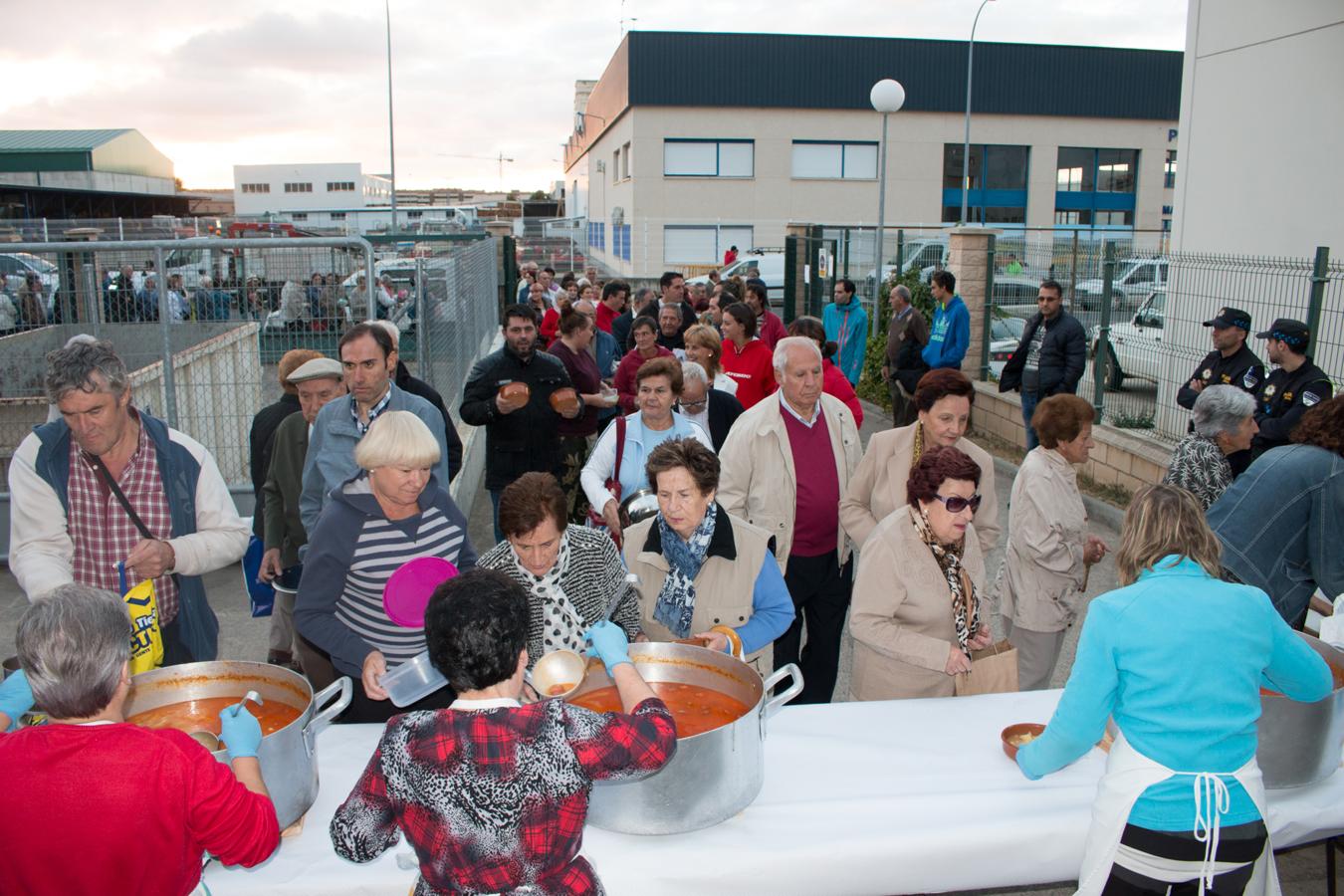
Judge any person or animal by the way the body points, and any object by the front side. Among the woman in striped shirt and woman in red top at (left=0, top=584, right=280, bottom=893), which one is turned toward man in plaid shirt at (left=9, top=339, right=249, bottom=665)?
the woman in red top

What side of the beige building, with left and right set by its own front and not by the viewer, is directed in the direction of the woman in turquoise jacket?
front

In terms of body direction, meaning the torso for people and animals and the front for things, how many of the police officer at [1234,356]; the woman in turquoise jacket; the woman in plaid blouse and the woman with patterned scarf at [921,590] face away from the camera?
2

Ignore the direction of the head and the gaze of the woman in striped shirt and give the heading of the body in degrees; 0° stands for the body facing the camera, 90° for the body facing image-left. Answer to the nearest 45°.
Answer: approximately 315°

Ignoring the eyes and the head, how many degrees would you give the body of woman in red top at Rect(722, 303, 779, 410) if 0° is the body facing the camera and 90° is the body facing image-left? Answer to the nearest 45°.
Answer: approximately 45°

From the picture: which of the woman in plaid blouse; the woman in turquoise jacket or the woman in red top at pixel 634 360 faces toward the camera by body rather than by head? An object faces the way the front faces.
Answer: the woman in red top

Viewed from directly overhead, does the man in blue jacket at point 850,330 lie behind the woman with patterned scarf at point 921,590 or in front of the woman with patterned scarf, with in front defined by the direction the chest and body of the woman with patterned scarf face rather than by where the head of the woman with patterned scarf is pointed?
behind

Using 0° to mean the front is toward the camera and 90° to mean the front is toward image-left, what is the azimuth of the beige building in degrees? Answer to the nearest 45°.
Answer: approximately 0°

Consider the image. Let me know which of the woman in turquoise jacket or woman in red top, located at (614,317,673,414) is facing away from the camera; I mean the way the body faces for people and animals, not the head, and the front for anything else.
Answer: the woman in turquoise jacket

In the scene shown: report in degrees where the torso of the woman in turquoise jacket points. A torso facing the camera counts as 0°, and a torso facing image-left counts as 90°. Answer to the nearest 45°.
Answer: approximately 180°

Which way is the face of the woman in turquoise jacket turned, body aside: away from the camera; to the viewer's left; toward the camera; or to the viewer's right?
away from the camera
